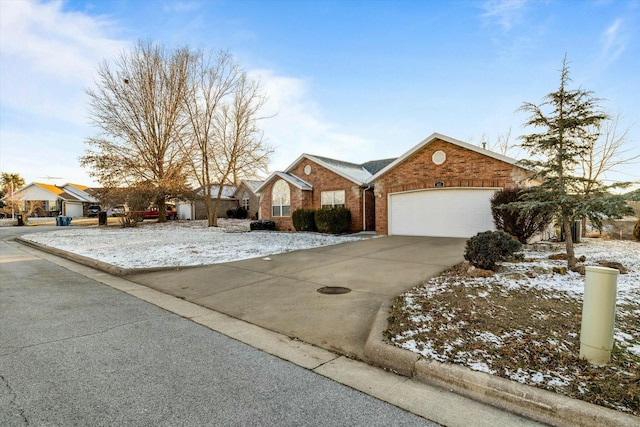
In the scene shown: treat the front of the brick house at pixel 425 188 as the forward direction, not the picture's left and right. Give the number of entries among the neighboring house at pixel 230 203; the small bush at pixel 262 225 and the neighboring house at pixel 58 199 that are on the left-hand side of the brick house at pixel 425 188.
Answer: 0

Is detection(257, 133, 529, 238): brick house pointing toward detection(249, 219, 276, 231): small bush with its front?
no

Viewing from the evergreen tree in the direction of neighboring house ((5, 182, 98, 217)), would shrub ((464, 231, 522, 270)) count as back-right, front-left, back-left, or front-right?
front-left

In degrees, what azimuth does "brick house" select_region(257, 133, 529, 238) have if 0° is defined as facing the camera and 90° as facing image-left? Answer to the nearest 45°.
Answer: approximately 45°

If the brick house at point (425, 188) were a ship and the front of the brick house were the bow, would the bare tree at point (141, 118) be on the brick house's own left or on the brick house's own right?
on the brick house's own right

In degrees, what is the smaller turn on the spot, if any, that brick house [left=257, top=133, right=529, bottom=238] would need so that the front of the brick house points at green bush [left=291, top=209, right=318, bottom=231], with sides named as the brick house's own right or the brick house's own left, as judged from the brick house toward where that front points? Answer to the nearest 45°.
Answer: approximately 90° to the brick house's own right

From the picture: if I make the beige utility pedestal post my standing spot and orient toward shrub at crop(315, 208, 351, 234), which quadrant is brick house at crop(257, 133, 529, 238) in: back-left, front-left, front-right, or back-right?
front-right

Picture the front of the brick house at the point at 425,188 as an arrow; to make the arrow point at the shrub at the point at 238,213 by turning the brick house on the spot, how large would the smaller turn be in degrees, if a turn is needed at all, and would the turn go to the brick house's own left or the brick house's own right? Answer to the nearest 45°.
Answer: approximately 90° to the brick house's own right

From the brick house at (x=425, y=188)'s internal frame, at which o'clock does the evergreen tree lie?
The evergreen tree is roughly at 10 o'clock from the brick house.

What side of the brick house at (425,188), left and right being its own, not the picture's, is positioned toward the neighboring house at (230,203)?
right

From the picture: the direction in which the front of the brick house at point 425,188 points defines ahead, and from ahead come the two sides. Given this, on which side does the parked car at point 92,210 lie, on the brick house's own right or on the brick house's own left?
on the brick house's own right

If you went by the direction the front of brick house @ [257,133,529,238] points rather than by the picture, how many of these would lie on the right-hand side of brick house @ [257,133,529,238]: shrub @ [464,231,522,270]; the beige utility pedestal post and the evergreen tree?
0

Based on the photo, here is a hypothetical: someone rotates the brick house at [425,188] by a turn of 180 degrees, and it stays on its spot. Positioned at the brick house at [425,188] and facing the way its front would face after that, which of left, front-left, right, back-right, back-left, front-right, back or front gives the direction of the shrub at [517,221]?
right

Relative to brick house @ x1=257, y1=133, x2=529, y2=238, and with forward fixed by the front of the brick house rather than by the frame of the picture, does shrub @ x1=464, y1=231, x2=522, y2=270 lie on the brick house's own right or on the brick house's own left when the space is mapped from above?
on the brick house's own left

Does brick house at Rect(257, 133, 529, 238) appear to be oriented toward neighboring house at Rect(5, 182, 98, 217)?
no
